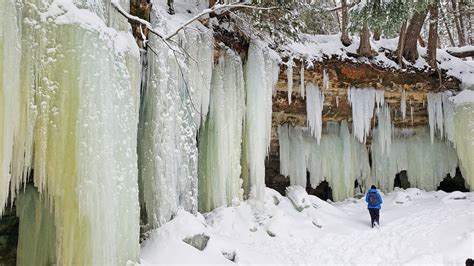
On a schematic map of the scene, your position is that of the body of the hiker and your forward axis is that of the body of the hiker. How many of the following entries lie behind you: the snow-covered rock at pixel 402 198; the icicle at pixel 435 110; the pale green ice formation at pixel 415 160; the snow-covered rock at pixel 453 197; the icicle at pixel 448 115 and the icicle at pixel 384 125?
0

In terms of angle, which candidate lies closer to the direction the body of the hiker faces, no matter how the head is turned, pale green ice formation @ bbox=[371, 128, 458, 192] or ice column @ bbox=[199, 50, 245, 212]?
the pale green ice formation

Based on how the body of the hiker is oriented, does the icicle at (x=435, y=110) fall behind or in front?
in front

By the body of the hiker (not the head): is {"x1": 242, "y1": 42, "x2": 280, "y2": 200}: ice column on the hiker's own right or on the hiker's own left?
on the hiker's own left

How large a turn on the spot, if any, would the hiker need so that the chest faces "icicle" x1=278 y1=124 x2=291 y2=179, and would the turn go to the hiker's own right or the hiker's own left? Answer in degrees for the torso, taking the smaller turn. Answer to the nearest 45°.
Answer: approximately 45° to the hiker's own left

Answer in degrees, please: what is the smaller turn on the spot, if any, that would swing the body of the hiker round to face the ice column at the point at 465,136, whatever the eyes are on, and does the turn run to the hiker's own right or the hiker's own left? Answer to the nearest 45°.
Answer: approximately 45° to the hiker's own right

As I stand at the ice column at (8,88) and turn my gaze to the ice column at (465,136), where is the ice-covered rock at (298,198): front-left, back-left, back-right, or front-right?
front-left

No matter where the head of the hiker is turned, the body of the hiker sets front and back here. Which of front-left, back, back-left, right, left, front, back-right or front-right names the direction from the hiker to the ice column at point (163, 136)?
back-left

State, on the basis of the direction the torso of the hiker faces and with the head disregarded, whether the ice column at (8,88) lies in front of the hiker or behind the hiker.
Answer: behind

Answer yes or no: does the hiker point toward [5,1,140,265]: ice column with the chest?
no

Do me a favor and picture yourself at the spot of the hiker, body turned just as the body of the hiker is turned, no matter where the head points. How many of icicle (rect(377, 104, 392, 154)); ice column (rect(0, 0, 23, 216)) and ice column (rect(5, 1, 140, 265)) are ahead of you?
1

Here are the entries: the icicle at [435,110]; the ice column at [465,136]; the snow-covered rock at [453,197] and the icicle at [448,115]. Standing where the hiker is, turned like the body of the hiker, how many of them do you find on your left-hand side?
0

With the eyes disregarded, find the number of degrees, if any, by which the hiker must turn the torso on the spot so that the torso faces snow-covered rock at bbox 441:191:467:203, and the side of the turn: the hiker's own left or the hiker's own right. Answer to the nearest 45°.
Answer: approximately 45° to the hiker's own right

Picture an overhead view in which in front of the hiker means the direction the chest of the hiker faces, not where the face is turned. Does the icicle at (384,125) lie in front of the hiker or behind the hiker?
in front

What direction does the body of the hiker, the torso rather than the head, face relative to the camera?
away from the camera
